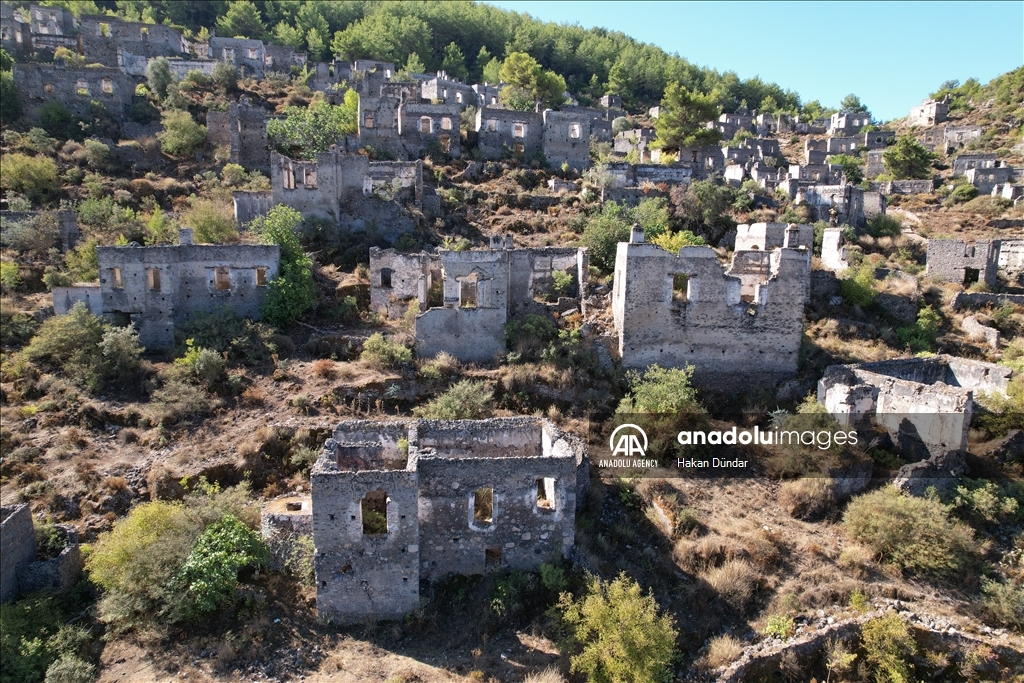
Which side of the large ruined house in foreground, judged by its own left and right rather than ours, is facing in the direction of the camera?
front

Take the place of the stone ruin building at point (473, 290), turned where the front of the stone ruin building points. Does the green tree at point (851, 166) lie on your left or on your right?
on your left

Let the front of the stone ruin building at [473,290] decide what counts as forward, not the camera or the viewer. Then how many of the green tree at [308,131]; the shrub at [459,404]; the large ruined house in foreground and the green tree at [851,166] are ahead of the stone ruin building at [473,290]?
2

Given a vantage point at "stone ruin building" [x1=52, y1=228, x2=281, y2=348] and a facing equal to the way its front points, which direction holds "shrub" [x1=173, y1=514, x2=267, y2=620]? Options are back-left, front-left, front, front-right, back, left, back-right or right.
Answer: front

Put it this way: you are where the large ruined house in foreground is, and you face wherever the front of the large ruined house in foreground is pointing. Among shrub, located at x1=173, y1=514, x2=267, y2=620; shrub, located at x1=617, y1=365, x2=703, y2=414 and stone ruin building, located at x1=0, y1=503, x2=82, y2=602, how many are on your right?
2

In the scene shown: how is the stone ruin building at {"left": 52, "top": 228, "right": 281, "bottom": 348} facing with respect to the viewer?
toward the camera

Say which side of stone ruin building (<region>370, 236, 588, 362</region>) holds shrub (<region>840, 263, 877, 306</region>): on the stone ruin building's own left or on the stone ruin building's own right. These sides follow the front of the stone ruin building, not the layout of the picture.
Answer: on the stone ruin building's own left

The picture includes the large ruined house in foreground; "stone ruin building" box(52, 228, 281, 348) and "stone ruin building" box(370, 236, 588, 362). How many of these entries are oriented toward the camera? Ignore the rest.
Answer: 3

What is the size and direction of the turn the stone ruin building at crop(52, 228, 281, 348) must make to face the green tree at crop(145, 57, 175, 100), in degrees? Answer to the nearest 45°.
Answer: approximately 180°

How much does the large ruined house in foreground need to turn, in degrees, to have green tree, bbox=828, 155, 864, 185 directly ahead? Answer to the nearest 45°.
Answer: approximately 135° to its left

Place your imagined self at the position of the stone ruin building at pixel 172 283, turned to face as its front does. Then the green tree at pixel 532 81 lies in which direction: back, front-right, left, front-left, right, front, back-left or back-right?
back-left

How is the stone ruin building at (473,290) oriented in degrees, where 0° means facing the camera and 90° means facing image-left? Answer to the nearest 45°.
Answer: approximately 0°

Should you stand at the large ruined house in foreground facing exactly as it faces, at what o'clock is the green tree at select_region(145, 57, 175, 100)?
The green tree is roughly at 5 o'clock from the large ruined house in foreground.

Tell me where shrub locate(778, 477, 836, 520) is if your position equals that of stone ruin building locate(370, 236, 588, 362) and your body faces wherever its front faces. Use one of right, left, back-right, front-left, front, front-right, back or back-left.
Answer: front-left

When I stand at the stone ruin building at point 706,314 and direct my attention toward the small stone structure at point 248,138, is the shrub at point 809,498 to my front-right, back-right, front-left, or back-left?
back-left

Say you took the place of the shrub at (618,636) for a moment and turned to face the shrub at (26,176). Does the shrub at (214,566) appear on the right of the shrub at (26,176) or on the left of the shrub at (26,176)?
left

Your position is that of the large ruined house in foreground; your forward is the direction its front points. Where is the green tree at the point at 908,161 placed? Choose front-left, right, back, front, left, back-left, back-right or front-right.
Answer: back-left

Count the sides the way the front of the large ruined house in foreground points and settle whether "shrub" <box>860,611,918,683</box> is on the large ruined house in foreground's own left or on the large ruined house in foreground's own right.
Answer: on the large ruined house in foreground's own left

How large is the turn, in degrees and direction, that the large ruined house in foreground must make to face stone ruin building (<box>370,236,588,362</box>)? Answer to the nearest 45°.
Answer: approximately 180°

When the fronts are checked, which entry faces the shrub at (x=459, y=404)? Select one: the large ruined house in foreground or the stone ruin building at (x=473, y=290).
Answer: the stone ruin building
